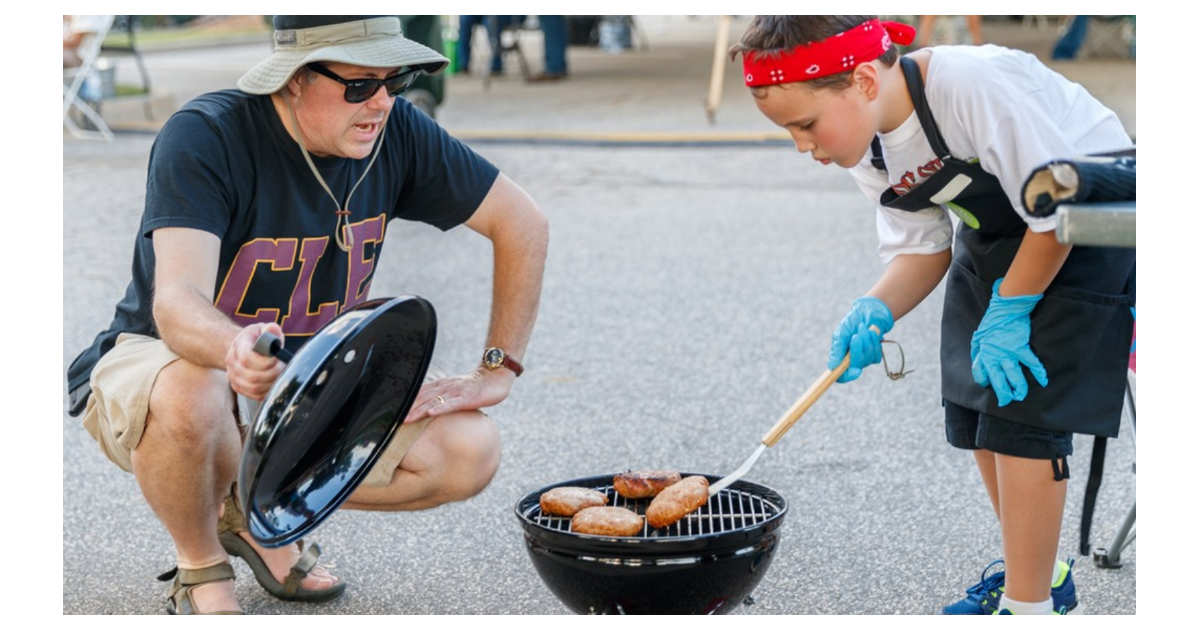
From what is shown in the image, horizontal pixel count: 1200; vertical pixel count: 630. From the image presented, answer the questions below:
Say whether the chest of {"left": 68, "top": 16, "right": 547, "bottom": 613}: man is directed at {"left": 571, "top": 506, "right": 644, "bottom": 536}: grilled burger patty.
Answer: yes

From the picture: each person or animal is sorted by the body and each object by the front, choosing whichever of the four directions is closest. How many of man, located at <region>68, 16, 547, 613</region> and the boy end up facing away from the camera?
0

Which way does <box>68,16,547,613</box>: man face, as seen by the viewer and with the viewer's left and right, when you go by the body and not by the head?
facing the viewer and to the right of the viewer

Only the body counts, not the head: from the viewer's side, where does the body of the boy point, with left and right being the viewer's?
facing the viewer and to the left of the viewer

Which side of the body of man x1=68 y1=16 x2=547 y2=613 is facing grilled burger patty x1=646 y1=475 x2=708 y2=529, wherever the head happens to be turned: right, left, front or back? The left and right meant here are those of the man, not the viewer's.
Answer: front

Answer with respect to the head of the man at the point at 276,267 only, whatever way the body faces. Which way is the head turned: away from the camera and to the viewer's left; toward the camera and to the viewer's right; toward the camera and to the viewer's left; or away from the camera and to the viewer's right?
toward the camera and to the viewer's right

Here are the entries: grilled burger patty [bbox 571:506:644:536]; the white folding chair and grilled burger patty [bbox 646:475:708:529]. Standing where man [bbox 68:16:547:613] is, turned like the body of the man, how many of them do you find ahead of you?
2

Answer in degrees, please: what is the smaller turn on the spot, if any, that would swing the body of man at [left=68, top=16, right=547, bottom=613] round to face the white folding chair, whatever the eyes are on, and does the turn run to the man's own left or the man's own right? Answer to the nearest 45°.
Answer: approximately 135° to the man's own left

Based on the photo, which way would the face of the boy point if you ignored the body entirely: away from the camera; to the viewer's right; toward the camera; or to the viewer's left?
to the viewer's left
